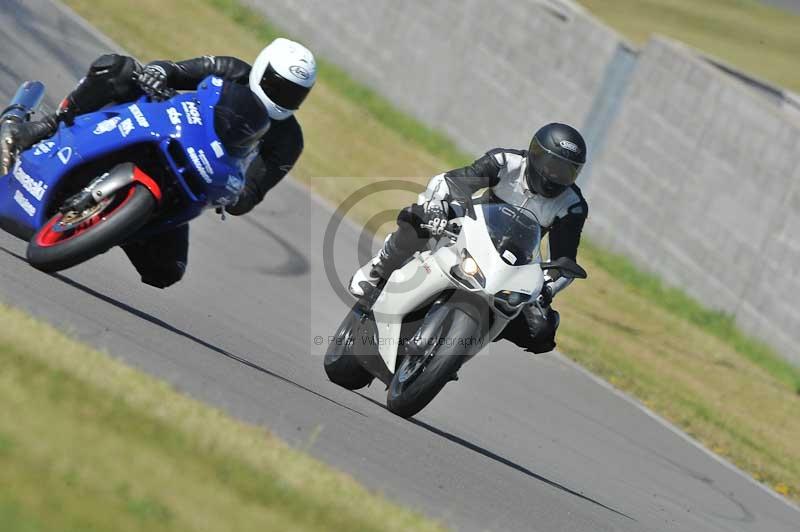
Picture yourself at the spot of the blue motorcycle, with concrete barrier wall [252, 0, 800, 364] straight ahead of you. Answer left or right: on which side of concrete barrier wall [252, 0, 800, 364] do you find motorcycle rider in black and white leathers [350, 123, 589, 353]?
right

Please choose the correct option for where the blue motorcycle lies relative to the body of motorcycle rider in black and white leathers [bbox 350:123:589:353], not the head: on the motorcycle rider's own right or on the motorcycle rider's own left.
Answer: on the motorcycle rider's own right

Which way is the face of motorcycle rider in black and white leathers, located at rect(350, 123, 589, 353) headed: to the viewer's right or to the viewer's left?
to the viewer's left

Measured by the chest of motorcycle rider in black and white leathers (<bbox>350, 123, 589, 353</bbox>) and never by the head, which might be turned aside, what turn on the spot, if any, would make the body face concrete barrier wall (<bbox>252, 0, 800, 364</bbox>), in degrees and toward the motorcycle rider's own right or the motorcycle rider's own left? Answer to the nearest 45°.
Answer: approximately 135° to the motorcycle rider's own left
